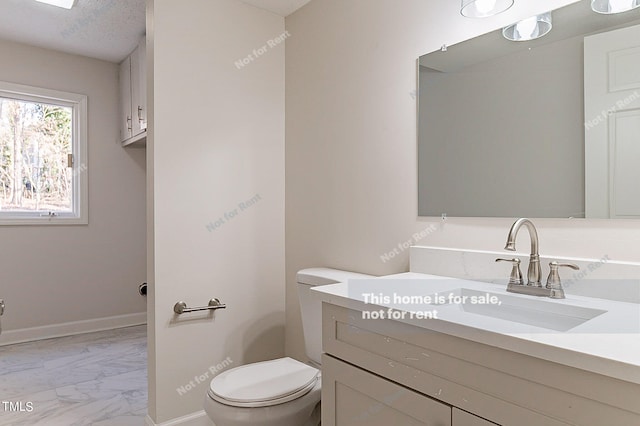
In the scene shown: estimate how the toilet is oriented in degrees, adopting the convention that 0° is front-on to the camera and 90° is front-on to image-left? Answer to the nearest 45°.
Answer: approximately 45°

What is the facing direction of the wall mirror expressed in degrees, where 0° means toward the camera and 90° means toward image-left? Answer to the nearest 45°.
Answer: approximately 45°

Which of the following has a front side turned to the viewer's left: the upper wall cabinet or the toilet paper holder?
the upper wall cabinet

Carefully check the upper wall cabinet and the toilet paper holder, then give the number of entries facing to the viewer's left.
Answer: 1

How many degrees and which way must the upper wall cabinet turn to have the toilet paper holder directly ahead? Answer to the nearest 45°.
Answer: approximately 90° to its left

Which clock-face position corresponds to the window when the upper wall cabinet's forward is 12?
The window is roughly at 1 o'clock from the upper wall cabinet.

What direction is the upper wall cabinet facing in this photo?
to the viewer's left

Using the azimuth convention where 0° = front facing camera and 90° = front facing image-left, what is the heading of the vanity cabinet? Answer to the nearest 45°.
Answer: approximately 45°

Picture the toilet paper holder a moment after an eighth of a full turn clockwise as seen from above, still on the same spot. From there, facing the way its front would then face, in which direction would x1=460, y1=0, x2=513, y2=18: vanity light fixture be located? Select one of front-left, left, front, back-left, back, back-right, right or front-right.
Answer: front-left

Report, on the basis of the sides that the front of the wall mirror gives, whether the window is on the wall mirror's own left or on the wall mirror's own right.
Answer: on the wall mirror's own right

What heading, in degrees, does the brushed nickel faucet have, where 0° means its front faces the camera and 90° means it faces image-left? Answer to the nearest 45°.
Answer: approximately 45°

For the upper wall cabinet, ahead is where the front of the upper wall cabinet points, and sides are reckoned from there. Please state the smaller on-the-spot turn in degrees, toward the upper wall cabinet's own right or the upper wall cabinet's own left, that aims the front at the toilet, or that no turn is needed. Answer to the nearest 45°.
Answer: approximately 90° to the upper wall cabinet's own left

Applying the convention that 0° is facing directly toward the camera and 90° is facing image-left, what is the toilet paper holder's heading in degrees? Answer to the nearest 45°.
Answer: approximately 315°
